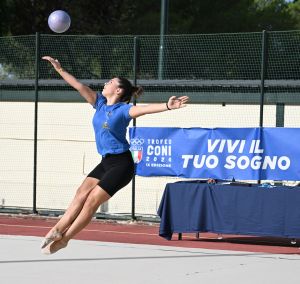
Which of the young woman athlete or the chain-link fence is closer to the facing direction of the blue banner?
the young woman athlete

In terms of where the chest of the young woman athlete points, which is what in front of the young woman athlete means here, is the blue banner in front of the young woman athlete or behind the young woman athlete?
behind

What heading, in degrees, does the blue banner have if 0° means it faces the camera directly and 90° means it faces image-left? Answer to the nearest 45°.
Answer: approximately 0°

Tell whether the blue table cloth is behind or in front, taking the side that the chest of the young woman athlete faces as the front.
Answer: behind

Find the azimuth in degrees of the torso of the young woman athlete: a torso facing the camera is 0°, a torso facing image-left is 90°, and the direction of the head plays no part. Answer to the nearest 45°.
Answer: approximately 45°

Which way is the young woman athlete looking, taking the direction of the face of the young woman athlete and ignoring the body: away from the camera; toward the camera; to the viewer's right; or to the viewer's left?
to the viewer's left

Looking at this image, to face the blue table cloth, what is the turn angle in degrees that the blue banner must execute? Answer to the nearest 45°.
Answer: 0° — it already faces it

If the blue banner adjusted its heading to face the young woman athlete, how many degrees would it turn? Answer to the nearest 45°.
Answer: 0° — it already faces them
